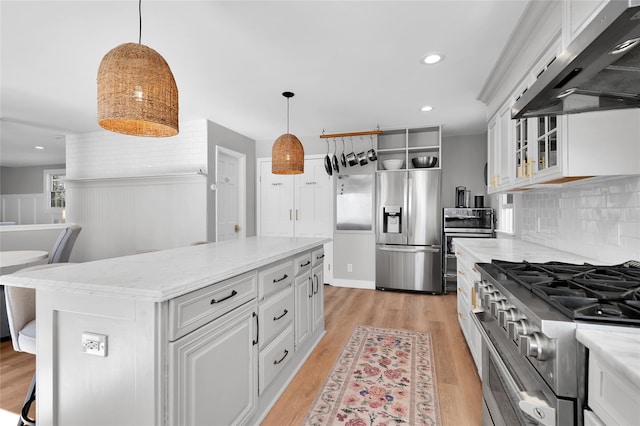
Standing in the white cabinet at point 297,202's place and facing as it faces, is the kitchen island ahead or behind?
ahead

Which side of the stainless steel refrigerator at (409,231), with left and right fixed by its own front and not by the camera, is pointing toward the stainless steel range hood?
front

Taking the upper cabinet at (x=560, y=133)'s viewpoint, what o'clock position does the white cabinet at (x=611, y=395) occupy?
The white cabinet is roughly at 9 o'clock from the upper cabinet.

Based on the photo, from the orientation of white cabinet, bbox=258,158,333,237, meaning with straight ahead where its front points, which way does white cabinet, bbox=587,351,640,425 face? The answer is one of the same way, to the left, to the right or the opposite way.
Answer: to the right

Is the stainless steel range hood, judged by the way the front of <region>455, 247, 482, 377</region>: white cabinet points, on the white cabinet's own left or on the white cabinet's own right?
on the white cabinet's own left

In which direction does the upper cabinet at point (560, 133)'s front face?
to the viewer's left

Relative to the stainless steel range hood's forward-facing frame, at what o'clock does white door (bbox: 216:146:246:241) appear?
The white door is roughly at 2 o'clock from the stainless steel range hood.

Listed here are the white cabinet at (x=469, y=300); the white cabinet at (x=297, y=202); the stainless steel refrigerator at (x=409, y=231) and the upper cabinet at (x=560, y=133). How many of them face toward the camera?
2

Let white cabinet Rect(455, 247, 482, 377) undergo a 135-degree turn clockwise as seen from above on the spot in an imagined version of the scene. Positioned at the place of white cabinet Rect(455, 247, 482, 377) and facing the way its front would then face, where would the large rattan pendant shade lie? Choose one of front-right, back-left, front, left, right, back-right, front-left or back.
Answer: back

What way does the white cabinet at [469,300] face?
to the viewer's left

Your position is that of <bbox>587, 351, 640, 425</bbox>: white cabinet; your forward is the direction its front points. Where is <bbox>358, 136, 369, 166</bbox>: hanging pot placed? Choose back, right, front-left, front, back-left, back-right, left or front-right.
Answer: right

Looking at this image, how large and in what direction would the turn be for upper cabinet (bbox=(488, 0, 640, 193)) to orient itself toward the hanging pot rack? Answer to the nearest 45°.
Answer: approximately 45° to its right

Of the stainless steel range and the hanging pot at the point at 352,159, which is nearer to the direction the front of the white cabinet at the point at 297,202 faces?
the stainless steel range

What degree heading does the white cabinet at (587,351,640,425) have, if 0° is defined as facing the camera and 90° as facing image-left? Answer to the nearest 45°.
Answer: approximately 45°
